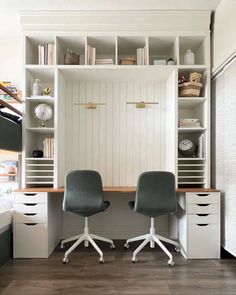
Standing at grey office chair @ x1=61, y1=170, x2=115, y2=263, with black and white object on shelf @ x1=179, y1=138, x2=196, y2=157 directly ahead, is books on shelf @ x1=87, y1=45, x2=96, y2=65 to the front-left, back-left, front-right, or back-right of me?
front-left

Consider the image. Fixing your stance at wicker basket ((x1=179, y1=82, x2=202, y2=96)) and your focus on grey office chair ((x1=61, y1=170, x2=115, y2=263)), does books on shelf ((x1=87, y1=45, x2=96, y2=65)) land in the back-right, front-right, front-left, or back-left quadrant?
front-right

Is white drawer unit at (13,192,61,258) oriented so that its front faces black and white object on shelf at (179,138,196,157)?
no

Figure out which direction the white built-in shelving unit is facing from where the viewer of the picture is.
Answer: facing the viewer

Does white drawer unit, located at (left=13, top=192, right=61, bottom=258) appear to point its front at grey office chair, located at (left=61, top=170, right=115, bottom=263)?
no

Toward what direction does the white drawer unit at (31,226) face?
toward the camera

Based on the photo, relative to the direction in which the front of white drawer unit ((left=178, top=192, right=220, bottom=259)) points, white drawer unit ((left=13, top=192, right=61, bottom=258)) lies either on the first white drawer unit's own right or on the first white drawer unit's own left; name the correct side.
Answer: on the first white drawer unit's own right

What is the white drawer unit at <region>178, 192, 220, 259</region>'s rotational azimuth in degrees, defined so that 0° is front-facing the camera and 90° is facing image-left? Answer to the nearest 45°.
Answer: approximately 0°

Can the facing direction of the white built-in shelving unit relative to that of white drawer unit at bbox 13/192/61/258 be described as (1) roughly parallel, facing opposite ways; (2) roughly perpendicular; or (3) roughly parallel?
roughly parallel

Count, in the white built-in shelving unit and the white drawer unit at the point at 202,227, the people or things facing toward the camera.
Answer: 2
